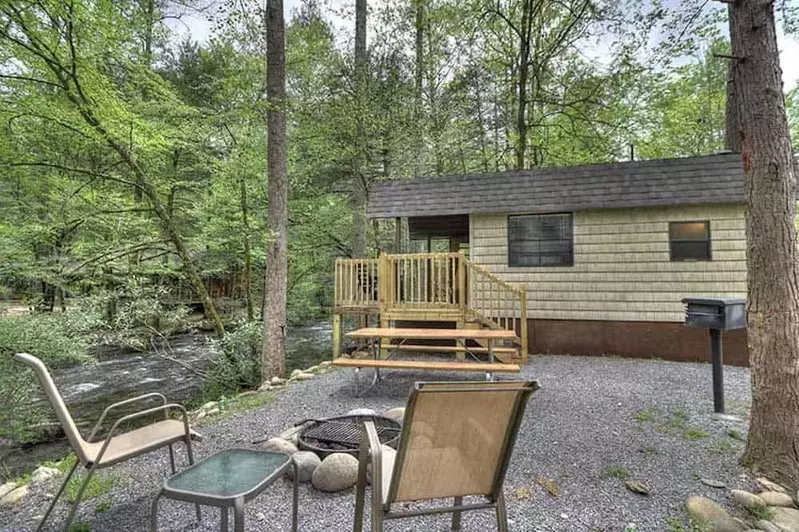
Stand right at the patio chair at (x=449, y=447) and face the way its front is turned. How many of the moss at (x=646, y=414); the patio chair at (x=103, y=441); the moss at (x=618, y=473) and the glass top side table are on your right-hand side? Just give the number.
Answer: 2

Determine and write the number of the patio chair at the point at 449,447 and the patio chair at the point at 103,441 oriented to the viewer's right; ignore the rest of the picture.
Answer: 1

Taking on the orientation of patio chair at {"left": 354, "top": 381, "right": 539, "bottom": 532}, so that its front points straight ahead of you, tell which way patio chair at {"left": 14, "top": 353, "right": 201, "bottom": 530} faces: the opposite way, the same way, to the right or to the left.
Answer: to the right

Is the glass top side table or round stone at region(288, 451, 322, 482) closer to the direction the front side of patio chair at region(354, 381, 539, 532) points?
the round stone

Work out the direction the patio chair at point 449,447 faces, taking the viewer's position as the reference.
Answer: facing away from the viewer and to the left of the viewer

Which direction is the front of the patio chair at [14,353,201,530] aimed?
to the viewer's right

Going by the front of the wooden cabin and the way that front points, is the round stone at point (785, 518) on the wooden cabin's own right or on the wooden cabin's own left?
on the wooden cabin's own left

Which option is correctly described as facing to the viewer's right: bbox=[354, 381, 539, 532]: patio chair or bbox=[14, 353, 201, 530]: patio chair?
bbox=[14, 353, 201, 530]: patio chair

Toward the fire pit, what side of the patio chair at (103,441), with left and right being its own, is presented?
front

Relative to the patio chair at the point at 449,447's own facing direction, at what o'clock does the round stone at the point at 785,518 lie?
The round stone is roughly at 4 o'clock from the patio chair.
